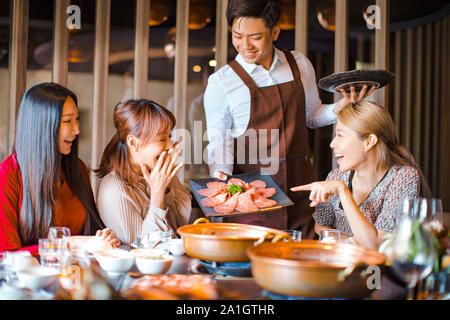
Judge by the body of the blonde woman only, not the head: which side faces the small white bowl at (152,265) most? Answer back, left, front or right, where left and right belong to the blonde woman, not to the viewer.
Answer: front

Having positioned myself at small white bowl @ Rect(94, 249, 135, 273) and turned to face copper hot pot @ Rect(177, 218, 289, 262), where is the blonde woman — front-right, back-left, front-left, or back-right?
front-left

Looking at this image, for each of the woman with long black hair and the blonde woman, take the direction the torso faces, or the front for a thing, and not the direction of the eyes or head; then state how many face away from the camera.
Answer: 0

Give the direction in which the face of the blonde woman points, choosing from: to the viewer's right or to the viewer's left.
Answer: to the viewer's left

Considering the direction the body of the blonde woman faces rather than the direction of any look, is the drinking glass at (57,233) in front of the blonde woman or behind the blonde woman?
in front

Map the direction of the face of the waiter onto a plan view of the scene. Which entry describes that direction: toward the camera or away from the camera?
toward the camera

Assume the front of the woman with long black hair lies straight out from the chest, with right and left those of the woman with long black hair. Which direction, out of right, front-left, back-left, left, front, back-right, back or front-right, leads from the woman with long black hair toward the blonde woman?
front-left

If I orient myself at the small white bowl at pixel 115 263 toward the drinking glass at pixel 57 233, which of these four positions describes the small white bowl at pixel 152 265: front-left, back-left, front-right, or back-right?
back-right

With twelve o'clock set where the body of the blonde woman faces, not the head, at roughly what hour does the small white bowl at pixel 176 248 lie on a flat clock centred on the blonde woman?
The small white bowl is roughly at 12 o'clock from the blonde woman.

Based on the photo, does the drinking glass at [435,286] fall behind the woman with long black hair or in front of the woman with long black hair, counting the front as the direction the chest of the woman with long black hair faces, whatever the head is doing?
in front

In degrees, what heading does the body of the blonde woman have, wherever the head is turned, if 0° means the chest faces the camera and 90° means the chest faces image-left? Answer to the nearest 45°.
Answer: approximately 45°

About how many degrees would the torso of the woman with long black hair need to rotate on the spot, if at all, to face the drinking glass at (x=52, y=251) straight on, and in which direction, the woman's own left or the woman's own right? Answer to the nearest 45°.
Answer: approximately 45° to the woman's own right

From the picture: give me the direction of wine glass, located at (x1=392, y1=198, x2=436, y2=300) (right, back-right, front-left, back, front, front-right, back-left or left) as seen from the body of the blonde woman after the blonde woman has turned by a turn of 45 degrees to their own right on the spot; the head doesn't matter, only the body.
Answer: left

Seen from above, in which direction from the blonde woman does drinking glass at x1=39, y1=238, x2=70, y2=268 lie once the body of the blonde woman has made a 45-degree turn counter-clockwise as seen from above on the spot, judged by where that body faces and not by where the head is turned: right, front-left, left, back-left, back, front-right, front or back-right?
front-right
